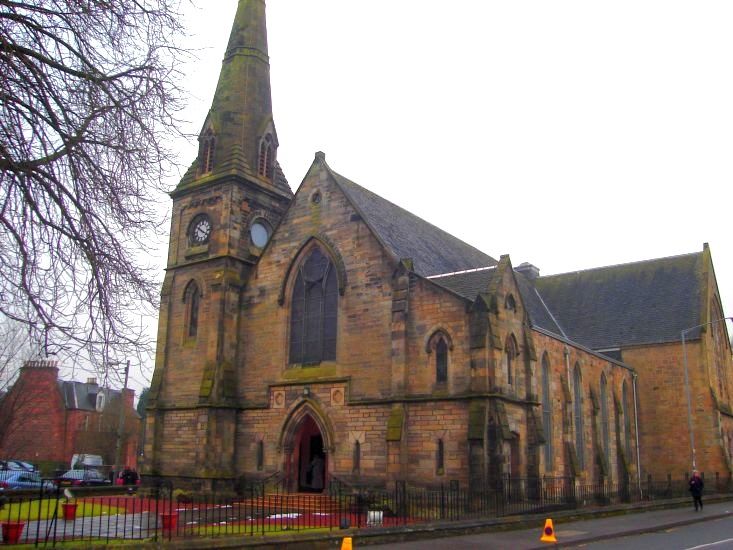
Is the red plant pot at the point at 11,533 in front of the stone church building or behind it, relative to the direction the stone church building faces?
in front

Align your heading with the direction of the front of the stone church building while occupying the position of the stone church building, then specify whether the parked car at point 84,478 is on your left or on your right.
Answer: on your right

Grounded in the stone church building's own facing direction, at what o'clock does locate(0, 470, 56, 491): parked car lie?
The parked car is roughly at 2 o'clock from the stone church building.

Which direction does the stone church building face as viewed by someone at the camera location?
facing the viewer and to the left of the viewer
